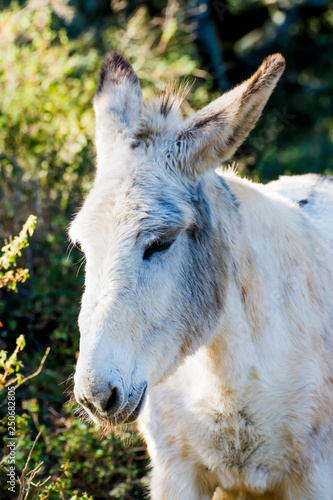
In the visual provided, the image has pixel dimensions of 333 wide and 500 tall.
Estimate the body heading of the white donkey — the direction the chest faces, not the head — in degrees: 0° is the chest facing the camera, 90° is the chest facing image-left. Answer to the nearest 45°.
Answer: approximately 45°
